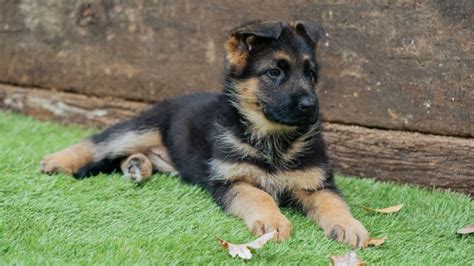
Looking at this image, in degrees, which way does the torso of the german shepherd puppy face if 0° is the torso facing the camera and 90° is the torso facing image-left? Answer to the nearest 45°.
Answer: approximately 315°

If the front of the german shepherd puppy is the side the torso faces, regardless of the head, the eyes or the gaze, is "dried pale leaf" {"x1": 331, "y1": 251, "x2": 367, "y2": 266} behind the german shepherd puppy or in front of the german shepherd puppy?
in front

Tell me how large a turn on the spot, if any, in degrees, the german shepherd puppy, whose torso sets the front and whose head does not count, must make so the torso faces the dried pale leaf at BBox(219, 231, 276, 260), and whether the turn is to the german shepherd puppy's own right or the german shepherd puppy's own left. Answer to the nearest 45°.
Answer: approximately 45° to the german shepherd puppy's own right

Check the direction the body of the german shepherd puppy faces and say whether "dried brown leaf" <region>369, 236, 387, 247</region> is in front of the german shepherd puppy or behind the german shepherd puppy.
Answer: in front

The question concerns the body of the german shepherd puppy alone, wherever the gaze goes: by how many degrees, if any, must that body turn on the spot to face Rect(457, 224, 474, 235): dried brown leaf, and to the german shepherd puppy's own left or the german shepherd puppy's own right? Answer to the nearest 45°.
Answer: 0° — it already faces it
